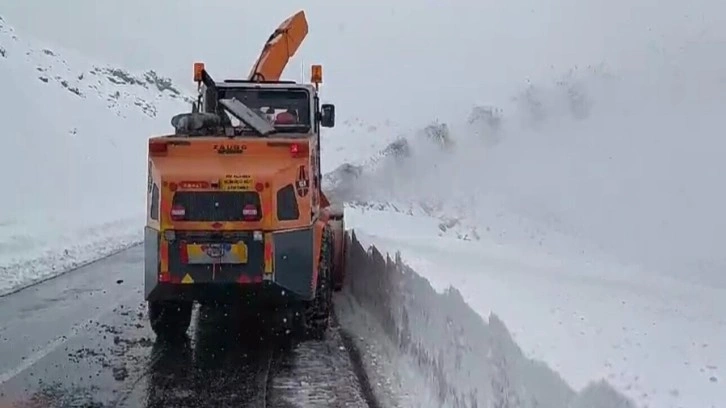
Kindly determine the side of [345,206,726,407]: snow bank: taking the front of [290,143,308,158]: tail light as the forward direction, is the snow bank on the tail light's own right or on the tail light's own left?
on the tail light's own left

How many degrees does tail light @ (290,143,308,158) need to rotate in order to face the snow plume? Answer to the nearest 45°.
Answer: approximately 135° to its left

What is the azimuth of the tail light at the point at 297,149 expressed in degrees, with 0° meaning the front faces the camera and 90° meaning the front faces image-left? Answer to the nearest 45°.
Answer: approximately 0°

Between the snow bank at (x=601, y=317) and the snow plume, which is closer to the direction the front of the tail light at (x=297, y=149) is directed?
the snow bank
